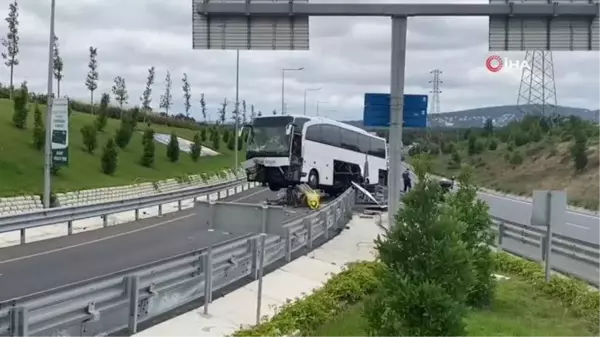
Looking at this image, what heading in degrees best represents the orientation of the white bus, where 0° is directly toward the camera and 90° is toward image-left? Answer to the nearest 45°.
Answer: approximately 45°

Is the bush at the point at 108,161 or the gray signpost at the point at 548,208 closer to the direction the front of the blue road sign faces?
the gray signpost

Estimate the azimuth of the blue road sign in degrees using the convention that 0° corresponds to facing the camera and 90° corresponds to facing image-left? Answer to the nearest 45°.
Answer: approximately 0°

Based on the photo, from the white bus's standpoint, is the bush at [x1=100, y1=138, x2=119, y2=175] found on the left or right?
on its right

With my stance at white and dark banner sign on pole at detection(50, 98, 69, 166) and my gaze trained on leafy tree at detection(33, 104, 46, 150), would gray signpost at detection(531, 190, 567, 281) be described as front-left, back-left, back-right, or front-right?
back-right

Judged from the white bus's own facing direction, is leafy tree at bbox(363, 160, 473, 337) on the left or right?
on its left
